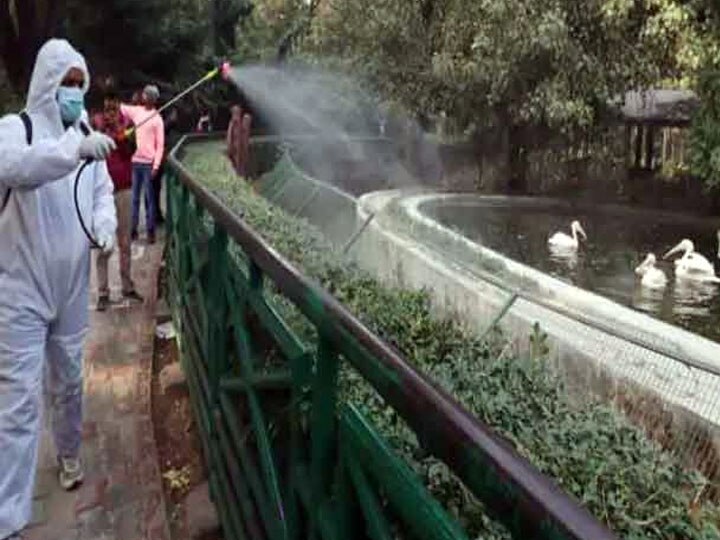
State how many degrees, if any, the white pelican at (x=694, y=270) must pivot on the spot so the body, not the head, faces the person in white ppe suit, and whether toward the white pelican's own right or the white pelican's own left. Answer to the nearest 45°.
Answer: approximately 90° to the white pelican's own left

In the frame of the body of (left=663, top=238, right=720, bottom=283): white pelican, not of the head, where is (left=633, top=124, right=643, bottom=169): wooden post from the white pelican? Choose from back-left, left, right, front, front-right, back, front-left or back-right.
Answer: right

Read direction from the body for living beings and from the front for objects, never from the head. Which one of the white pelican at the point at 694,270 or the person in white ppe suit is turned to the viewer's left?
the white pelican

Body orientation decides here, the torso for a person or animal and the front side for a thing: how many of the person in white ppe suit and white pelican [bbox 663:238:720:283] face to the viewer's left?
1

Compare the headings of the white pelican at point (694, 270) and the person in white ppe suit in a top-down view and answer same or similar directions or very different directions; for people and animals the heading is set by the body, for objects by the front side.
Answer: very different directions

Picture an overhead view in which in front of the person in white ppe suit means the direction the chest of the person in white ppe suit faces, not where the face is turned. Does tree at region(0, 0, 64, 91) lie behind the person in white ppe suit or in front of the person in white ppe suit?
behind

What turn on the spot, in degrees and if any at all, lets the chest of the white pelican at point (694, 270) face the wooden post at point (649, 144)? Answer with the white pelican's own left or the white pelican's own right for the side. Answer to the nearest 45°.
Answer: approximately 90° to the white pelican's own right

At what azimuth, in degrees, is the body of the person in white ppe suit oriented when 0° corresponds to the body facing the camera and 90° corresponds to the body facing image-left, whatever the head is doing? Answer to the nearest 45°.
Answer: approximately 315°

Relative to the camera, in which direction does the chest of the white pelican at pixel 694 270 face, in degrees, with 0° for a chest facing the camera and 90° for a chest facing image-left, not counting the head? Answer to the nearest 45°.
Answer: approximately 90°
